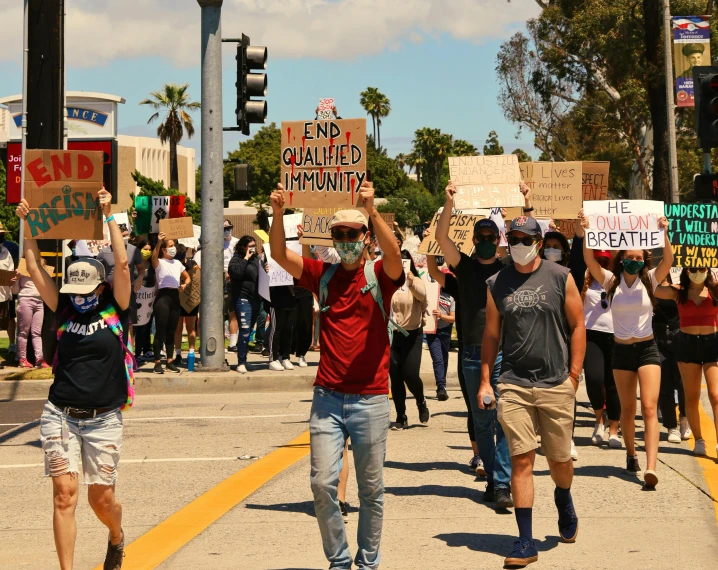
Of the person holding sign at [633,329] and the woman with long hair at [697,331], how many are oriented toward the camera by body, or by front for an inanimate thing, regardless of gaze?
2

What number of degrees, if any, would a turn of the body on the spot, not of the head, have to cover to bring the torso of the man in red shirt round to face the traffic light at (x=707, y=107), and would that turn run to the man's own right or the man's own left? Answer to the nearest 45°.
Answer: approximately 135° to the man's own left
